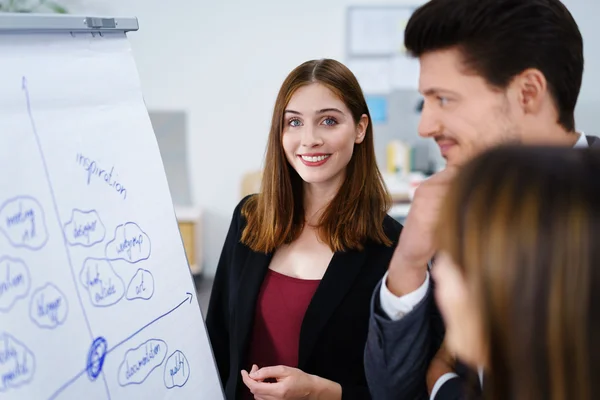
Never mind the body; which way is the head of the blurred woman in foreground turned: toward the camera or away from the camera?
away from the camera

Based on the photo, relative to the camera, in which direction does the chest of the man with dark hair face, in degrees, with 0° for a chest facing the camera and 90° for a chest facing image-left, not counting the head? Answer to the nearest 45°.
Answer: approximately 90°

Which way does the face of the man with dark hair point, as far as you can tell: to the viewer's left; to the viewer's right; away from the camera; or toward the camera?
to the viewer's left

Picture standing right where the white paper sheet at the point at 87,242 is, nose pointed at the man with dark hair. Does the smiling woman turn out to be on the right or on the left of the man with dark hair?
left

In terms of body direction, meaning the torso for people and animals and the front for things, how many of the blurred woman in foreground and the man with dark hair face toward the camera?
0

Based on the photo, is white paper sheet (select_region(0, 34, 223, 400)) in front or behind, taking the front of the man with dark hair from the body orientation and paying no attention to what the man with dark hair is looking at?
in front

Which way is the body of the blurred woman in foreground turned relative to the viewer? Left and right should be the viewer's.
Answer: facing away from the viewer and to the left of the viewer

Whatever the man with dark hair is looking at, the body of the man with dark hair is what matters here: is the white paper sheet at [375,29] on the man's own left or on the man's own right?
on the man's own right

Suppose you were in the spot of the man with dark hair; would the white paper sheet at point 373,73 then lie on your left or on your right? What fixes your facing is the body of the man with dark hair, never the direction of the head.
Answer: on your right

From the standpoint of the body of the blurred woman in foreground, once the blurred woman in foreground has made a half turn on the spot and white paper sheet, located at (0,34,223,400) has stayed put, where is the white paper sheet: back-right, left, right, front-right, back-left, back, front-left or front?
back-right
